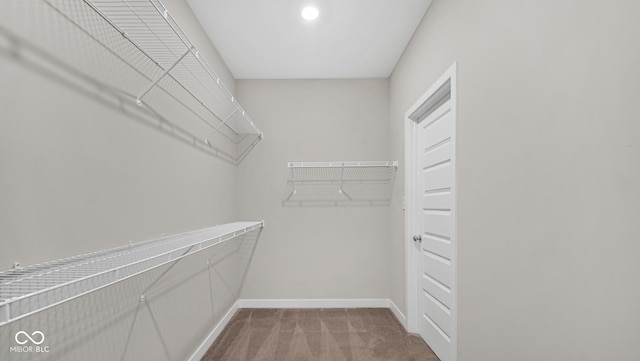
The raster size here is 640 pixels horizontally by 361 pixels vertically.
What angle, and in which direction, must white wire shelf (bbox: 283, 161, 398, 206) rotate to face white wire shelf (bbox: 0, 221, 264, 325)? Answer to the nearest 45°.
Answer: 0° — it already faces it

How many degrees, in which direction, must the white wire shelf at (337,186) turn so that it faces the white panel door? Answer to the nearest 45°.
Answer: approximately 45° to its left

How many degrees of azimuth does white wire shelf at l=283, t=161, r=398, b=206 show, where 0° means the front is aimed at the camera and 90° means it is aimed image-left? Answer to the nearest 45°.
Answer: approximately 0°

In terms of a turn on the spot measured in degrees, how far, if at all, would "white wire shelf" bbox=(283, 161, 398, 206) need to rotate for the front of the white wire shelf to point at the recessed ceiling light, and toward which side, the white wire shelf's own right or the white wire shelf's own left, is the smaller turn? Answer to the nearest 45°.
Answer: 0° — it already faces it

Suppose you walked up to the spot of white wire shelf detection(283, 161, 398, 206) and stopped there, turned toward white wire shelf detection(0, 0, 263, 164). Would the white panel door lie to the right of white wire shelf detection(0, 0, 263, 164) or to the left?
left
